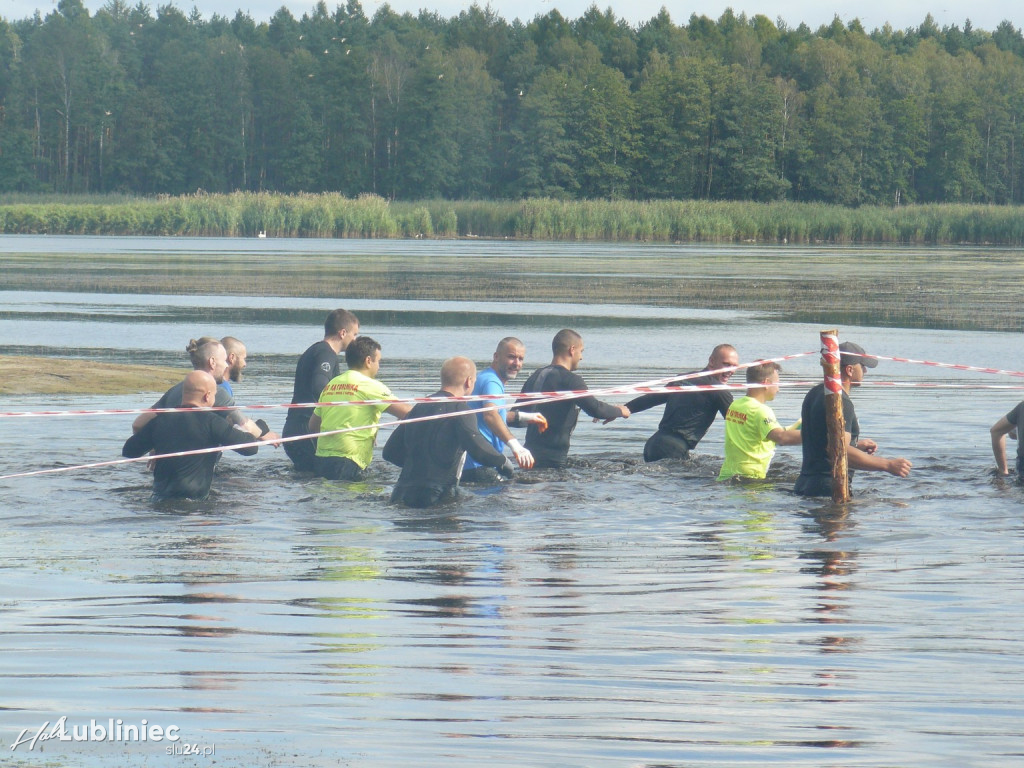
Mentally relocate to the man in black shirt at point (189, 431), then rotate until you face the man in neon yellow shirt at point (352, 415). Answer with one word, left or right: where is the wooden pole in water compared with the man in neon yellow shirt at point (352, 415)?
right

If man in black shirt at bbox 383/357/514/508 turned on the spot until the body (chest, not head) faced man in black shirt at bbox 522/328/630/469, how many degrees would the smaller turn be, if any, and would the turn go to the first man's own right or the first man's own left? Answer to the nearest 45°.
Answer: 0° — they already face them

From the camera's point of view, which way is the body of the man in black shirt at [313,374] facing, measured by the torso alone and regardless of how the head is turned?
to the viewer's right

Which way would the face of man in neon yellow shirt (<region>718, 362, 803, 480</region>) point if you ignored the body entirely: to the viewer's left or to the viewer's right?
to the viewer's right

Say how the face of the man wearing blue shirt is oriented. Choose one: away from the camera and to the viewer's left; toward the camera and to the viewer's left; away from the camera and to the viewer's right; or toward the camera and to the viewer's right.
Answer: toward the camera and to the viewer's right

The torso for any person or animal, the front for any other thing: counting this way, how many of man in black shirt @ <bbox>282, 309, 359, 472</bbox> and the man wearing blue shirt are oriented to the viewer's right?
2
